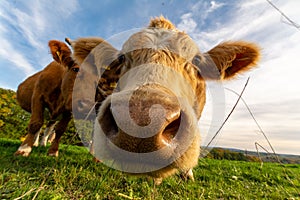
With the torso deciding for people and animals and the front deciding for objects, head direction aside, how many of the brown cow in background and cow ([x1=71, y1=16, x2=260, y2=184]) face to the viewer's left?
0

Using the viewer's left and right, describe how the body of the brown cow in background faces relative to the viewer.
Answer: facing the viewer and to the right of the viewer

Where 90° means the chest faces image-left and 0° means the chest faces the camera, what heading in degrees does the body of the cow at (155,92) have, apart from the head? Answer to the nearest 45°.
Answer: approximately 0°

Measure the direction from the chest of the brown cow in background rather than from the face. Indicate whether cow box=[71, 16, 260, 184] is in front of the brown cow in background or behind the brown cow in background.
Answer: in front

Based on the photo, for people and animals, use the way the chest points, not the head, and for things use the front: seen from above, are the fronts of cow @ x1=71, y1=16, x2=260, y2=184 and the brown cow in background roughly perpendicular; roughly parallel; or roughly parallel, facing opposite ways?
roughly perpendicular

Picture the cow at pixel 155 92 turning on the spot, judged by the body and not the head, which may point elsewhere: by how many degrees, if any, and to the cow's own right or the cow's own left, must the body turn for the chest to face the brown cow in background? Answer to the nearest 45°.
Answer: approximately 135° to the cow's own right
